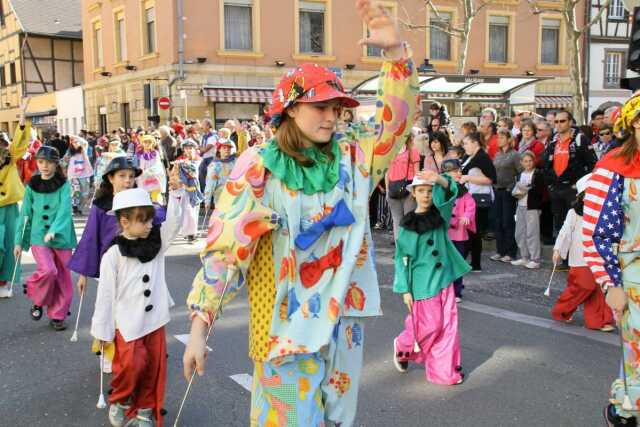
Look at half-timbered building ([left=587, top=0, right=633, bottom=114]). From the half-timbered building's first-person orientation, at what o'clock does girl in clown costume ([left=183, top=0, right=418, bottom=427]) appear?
The girl in clown costume is roughly at 12 o'clock from the half-timbered building.

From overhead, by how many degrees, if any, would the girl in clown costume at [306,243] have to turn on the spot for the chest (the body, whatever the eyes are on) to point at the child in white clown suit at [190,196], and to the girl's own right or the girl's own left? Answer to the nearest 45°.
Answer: approximately 135° to the girl's own left

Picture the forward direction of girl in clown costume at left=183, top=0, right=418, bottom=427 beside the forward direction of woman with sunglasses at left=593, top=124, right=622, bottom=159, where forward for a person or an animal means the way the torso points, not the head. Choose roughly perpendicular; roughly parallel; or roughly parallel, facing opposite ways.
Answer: roughly perpendicular

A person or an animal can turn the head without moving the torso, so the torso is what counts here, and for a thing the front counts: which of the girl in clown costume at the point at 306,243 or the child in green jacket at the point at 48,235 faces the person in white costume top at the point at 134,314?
the child in green jacket

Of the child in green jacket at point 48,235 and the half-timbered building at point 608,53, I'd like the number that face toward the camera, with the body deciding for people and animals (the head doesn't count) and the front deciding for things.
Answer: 2

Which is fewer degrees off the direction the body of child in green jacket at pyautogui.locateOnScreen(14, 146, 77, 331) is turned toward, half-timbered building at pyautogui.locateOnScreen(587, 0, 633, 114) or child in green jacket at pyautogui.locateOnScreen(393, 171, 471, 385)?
the child in green jacket

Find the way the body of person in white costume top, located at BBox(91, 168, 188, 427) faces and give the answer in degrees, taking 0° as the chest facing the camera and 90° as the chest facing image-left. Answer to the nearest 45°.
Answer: approximately 315°

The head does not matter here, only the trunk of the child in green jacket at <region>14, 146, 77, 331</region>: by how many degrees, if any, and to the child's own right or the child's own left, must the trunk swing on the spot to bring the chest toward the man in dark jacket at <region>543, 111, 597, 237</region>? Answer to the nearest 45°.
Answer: approximately 90° to the child's own left

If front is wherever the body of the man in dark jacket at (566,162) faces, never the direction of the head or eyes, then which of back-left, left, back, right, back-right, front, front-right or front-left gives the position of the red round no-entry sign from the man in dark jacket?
right

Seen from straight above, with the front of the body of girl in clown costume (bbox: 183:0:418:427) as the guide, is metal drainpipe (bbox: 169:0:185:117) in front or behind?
behind
